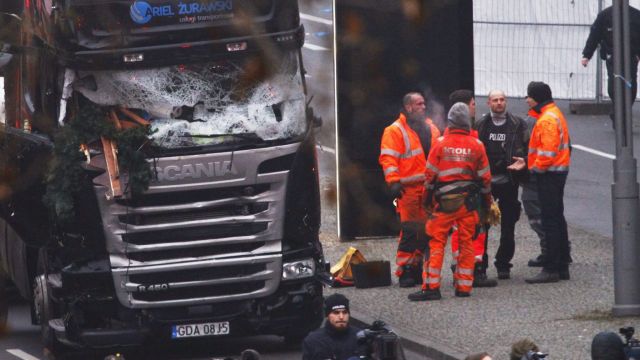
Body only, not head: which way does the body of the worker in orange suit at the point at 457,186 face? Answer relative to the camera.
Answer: away from the camera

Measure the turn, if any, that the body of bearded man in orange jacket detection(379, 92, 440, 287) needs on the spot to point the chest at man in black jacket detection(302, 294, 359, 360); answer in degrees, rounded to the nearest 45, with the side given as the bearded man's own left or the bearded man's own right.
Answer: approximately 45° to the bearded man's own right

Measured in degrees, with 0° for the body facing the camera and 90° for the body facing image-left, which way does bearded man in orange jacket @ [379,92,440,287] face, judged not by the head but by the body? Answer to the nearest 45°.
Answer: approximately 315°

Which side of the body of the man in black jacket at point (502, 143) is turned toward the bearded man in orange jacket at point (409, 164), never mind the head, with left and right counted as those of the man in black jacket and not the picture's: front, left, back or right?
right

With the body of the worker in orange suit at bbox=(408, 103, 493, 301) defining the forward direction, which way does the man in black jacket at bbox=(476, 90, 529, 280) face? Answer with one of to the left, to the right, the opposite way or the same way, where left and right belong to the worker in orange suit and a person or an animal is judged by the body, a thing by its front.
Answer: the opposite way
